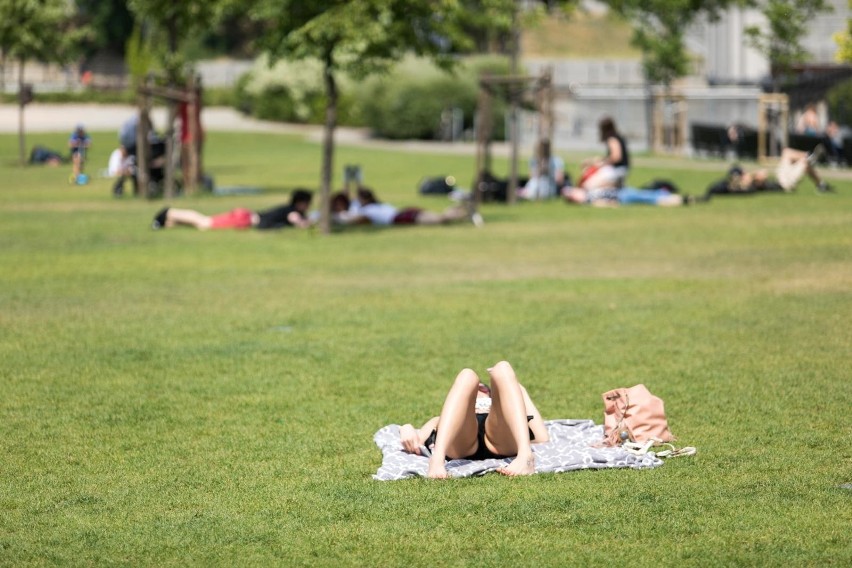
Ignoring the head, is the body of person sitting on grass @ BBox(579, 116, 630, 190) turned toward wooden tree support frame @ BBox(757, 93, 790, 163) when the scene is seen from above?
no

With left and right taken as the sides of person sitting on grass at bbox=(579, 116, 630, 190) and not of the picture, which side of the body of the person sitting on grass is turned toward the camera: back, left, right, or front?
left

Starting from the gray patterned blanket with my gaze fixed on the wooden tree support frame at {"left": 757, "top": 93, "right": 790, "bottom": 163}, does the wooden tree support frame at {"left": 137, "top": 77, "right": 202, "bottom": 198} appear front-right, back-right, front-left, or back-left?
front-left

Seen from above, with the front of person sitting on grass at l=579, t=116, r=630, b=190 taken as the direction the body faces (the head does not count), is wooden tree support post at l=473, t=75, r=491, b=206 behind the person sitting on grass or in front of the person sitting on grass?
in front

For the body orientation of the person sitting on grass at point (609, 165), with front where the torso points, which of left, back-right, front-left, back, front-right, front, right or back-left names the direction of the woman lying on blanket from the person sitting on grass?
left

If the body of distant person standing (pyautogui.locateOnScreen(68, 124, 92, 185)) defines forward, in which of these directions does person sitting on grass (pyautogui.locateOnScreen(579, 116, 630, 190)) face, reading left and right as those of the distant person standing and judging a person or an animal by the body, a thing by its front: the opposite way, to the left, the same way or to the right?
to the right

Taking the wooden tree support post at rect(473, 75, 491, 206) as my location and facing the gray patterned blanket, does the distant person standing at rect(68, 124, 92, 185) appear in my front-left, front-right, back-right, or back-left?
back-right

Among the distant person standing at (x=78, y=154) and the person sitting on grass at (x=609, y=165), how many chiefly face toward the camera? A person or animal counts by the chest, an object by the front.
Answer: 1

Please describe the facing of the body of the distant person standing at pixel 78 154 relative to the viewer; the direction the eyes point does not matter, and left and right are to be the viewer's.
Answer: facing the viewer

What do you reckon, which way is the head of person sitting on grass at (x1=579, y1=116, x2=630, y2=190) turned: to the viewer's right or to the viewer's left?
to the viewer's left

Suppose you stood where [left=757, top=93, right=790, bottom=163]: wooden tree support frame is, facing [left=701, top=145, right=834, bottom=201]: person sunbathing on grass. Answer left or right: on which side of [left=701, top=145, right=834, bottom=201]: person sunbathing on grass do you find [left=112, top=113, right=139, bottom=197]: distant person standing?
right
